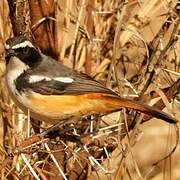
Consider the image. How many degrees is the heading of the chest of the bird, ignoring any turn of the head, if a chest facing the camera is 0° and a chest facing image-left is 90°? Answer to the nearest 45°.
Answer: approximately 90°
